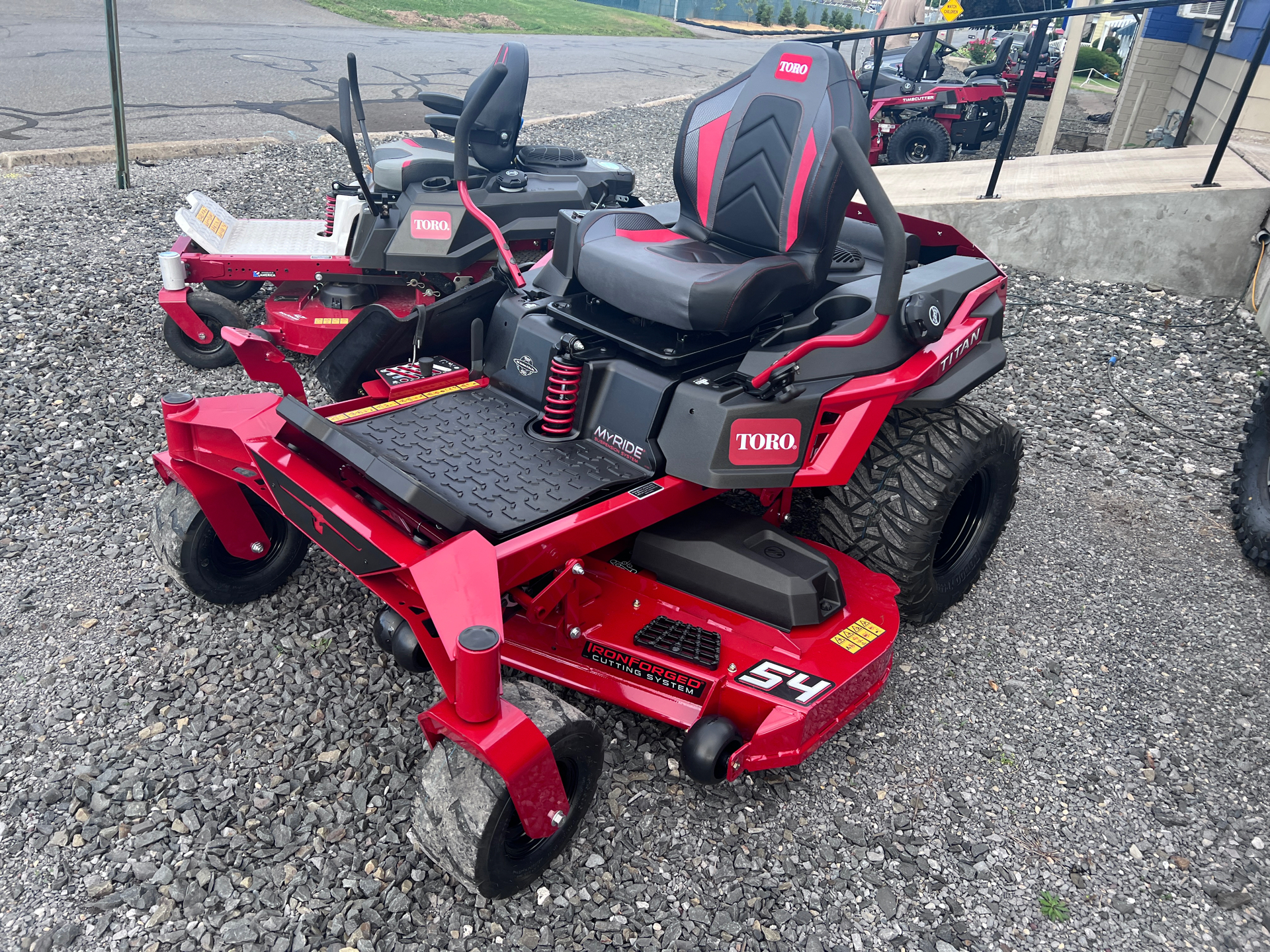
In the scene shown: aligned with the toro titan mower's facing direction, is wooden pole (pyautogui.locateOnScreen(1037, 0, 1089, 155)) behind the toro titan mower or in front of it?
behind

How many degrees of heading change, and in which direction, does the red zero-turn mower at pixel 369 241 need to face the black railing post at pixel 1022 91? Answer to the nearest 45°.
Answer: approximately 180°

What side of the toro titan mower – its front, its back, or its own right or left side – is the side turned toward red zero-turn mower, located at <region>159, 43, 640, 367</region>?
right

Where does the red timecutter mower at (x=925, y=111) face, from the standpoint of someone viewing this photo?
facing to the left of the viewer

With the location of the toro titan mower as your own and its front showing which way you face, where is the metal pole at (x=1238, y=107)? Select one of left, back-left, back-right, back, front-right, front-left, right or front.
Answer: back

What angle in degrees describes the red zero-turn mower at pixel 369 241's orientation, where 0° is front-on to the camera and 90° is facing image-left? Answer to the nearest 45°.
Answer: approximately 90°

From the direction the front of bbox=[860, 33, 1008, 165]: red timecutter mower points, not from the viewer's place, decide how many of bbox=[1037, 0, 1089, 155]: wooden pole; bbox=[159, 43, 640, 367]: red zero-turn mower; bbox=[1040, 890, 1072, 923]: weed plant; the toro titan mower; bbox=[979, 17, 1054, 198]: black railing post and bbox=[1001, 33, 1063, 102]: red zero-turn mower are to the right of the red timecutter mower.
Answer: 1

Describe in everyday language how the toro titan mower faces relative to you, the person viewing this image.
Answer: facing the viewer and to the left of the viewer

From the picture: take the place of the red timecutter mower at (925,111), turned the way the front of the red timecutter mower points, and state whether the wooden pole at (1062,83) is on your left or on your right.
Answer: on your left

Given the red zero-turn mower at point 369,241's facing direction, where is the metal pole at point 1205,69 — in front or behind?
behind

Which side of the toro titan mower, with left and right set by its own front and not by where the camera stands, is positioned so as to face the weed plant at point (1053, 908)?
left
